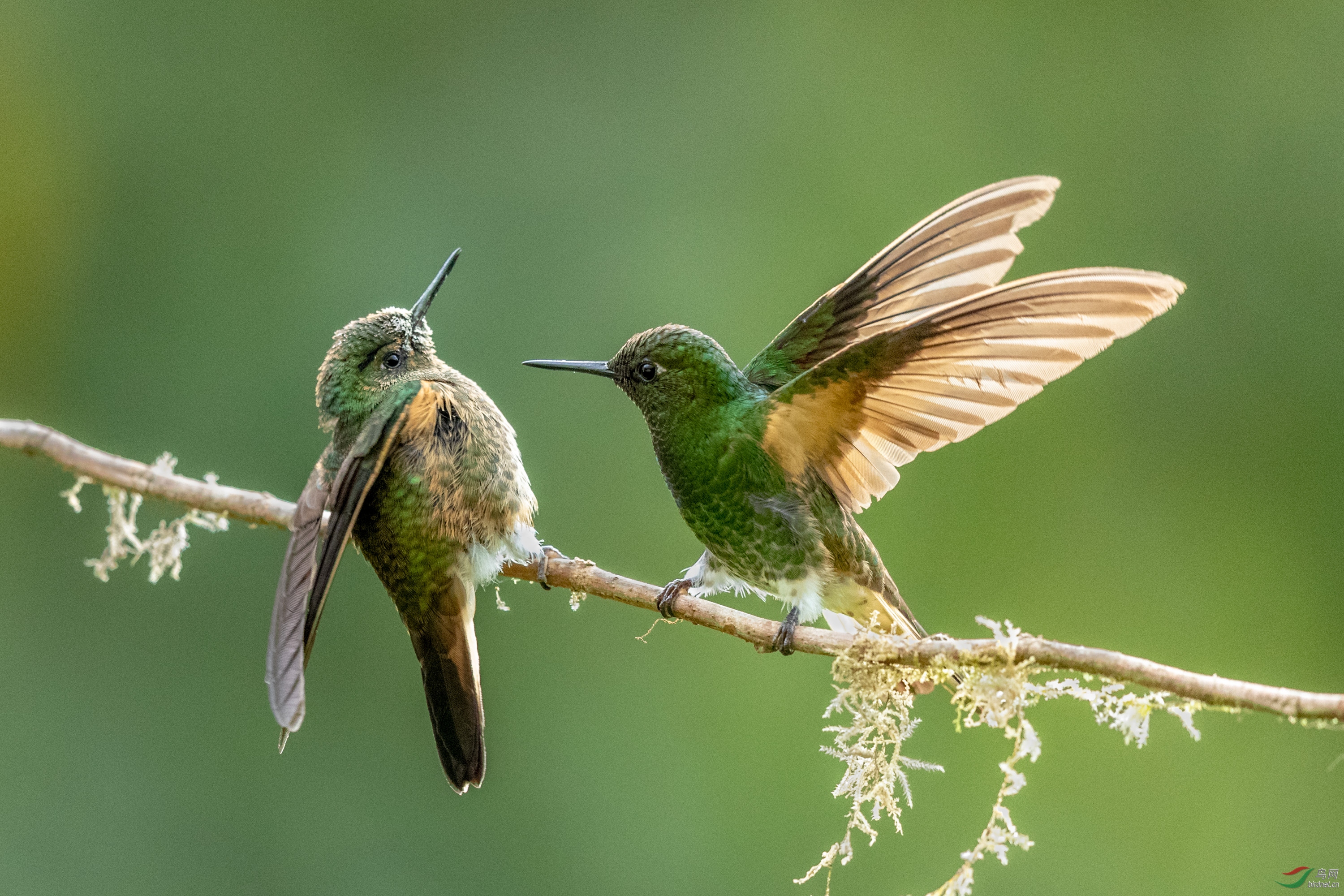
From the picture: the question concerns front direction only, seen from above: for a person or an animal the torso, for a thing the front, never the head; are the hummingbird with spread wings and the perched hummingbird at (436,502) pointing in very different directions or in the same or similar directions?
very different directions

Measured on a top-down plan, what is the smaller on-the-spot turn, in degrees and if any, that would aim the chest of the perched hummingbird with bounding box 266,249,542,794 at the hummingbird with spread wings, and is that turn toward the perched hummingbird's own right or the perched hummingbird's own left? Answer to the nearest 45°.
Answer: approximately 45° to the perched hummingbird's own right

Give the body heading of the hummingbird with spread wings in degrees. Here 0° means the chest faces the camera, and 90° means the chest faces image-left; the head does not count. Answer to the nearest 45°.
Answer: approximately 90°

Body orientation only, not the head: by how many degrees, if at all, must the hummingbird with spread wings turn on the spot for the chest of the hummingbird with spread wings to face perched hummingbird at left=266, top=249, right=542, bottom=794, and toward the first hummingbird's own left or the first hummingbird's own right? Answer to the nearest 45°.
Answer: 0° — it already faces it
